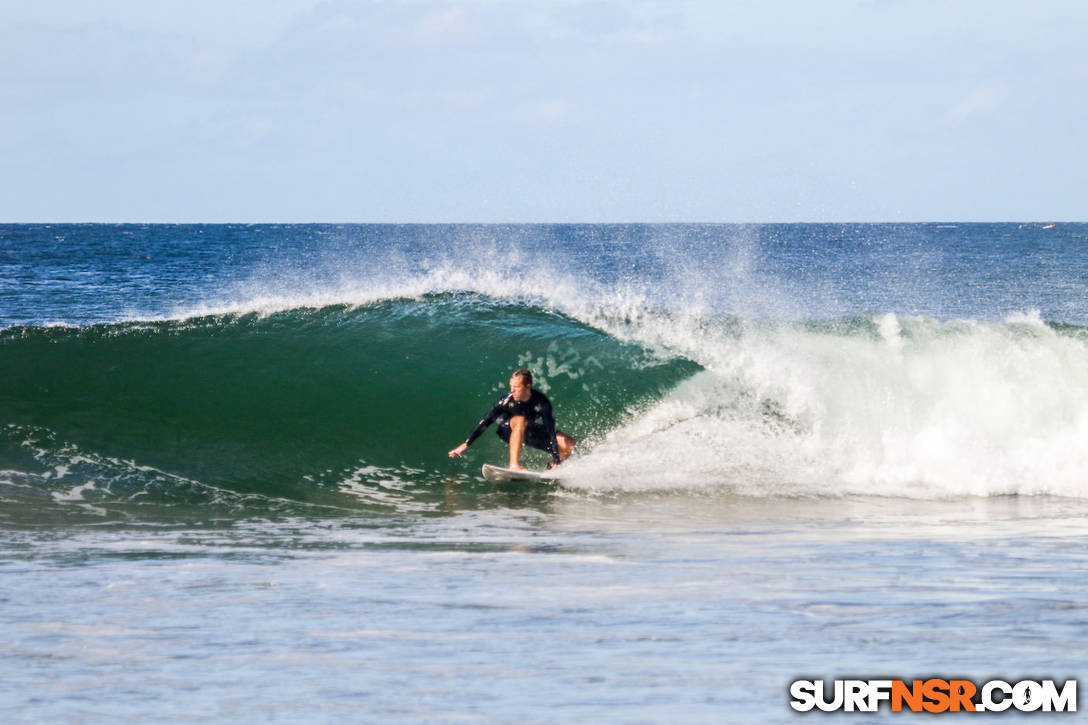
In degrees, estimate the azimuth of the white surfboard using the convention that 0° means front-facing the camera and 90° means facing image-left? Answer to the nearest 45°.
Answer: approximately 90°

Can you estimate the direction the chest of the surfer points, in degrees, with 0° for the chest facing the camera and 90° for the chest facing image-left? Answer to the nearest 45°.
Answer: approximately 45°

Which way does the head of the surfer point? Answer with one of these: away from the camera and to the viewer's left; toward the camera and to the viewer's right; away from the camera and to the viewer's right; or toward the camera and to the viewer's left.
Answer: toward the camera and to the viewer's left
